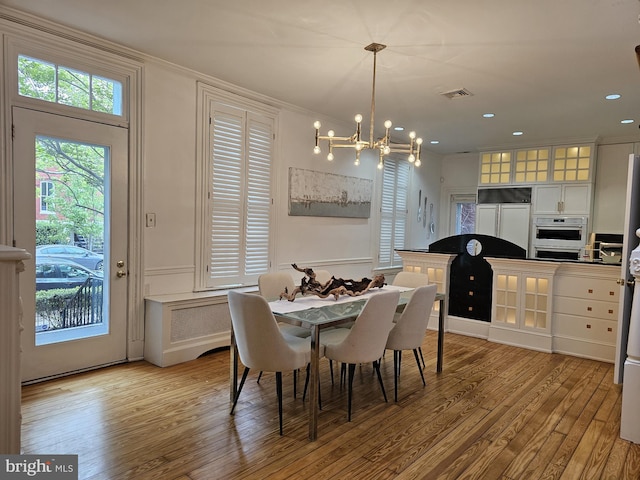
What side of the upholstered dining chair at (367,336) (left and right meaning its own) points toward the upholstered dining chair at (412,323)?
right

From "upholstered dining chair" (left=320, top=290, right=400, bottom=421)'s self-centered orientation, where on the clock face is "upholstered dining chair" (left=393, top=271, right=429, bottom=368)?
"upholstered dining chair" (left=393, top=271, right=429, bottom=368) is roughly at 2 o'clock from "upholstered dining chair" (left=320, top=290, right=400, bottom=421).

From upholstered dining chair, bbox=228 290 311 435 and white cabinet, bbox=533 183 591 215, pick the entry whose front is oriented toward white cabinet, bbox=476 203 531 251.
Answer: the upholstered dining chair

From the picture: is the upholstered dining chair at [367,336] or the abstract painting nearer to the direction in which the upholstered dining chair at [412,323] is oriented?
the abstract painting

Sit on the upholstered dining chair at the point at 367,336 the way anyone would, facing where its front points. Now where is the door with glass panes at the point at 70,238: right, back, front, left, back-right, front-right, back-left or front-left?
front-left

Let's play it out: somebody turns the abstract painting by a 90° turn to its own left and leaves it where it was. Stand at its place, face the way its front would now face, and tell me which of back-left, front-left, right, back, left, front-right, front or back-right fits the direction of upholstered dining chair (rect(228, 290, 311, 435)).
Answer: back-right

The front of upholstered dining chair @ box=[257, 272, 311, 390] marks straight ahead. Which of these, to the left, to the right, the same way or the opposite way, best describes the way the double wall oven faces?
to the right

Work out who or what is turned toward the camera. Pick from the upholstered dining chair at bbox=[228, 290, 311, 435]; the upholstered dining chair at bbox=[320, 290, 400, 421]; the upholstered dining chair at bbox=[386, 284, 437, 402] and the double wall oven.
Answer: the double wall oven

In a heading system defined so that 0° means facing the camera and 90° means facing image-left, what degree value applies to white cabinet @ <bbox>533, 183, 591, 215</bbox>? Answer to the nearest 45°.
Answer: approximately 0°

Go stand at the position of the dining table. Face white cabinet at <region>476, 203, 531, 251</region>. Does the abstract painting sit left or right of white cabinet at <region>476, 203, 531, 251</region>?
left

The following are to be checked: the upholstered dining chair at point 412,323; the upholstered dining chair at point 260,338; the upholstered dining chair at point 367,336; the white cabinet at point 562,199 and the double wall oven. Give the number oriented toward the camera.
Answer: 2

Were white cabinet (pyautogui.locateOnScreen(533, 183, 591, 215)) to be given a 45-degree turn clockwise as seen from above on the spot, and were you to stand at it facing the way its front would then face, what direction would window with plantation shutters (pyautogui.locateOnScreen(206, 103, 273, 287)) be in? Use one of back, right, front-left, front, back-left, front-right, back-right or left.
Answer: front

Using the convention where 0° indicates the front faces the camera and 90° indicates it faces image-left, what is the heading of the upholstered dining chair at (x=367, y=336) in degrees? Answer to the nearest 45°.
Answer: approximately 135°

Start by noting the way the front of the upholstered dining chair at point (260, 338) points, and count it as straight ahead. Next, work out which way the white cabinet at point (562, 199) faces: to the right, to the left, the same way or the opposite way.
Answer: the opposite way

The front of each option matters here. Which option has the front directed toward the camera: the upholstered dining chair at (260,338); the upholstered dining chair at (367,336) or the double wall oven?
the double wall oven

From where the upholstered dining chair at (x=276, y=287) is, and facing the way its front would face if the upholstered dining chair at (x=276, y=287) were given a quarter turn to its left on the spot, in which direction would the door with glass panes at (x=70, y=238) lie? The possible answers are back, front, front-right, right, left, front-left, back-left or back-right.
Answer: back-left
